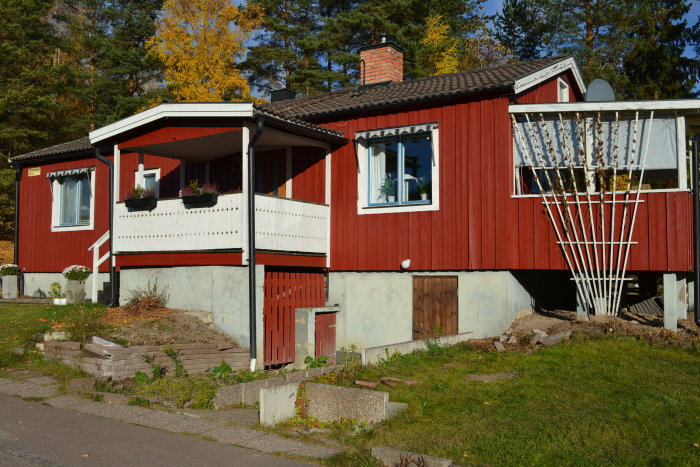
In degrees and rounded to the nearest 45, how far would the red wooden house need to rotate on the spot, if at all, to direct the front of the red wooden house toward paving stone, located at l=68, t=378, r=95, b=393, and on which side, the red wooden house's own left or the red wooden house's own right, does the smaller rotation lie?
0° — it already faces it

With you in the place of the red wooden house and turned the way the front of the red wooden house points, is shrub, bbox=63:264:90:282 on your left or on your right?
on your right

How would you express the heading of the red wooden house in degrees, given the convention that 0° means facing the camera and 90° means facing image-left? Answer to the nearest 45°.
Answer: approximately 45°

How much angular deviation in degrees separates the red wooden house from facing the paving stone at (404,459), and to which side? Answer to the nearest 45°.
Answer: approximately 45° to its left

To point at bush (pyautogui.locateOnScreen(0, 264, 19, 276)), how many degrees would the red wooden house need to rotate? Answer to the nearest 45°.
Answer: approximately 90° to its right

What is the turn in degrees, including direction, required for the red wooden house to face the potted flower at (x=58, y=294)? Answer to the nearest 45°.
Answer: approximately 90° to its right

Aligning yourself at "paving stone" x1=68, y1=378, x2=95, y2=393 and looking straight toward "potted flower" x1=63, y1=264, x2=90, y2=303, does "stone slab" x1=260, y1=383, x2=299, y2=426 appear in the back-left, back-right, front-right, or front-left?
back-right

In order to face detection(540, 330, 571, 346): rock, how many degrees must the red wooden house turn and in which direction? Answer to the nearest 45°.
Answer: approximately 90° to its left
